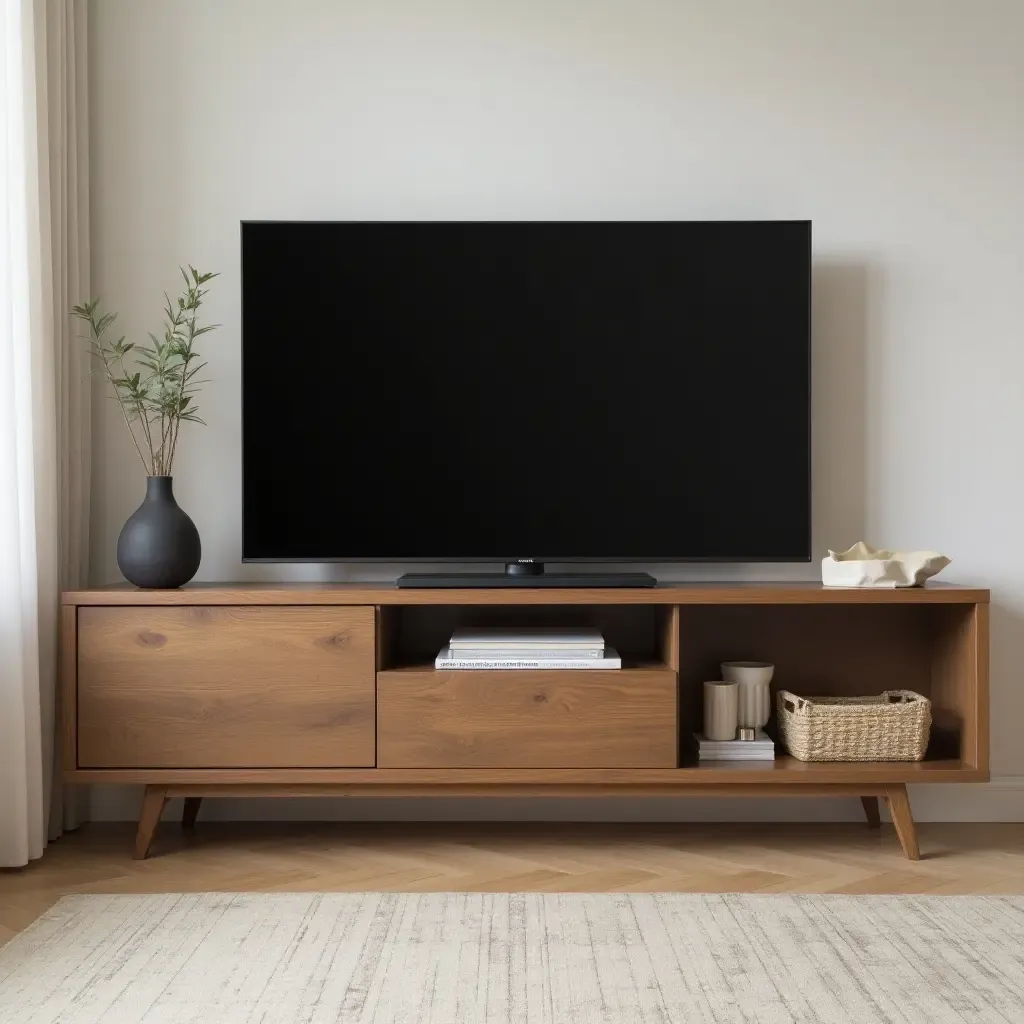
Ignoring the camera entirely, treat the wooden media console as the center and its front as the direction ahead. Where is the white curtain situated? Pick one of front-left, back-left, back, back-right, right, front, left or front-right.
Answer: right

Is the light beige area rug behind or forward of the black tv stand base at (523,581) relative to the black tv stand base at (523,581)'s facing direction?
forward

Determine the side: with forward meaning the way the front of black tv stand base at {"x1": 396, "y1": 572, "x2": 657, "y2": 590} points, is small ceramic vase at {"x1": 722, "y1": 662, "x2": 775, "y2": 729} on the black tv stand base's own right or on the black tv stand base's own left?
on the black tv stand base's own left

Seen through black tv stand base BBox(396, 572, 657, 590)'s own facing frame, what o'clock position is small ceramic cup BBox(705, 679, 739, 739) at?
The small ceramic cup is roughly at 9 o'clock from the black tv stand base.

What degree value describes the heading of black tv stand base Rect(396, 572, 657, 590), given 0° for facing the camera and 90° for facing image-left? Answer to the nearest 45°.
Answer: approximately 0°

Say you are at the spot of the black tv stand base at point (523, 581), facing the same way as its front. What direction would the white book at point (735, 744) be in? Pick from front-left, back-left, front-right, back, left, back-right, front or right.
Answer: left

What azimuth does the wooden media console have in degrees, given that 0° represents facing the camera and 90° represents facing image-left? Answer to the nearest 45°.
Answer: approximately 0°
